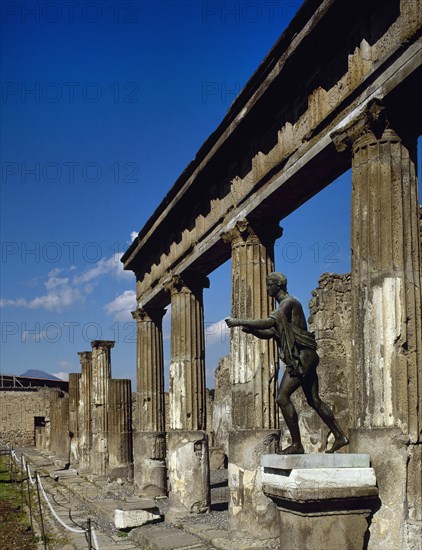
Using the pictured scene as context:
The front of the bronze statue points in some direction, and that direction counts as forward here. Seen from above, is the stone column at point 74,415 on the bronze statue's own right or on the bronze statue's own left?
on the bronze statue's own right

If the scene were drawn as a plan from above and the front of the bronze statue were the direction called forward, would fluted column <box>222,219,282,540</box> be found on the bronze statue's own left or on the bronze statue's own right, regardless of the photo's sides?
on the bronze statue's own right

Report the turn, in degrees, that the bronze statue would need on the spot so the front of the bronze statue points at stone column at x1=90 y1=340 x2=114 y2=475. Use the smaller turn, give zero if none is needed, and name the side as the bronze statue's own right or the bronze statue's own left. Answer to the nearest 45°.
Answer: approximately 90° to the bronze statue's own right

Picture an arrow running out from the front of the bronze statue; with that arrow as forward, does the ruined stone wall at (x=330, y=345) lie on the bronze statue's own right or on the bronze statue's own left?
on the bronze statue's own right

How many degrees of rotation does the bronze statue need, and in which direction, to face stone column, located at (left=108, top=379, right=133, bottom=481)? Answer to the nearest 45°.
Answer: approximately 90° to its right

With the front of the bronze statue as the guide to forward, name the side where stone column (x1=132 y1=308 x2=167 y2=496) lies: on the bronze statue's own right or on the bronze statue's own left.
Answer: on the bronze statue's own right

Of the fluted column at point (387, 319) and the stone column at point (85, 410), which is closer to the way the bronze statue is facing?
the stone column

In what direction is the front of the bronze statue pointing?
to the viewer's left
